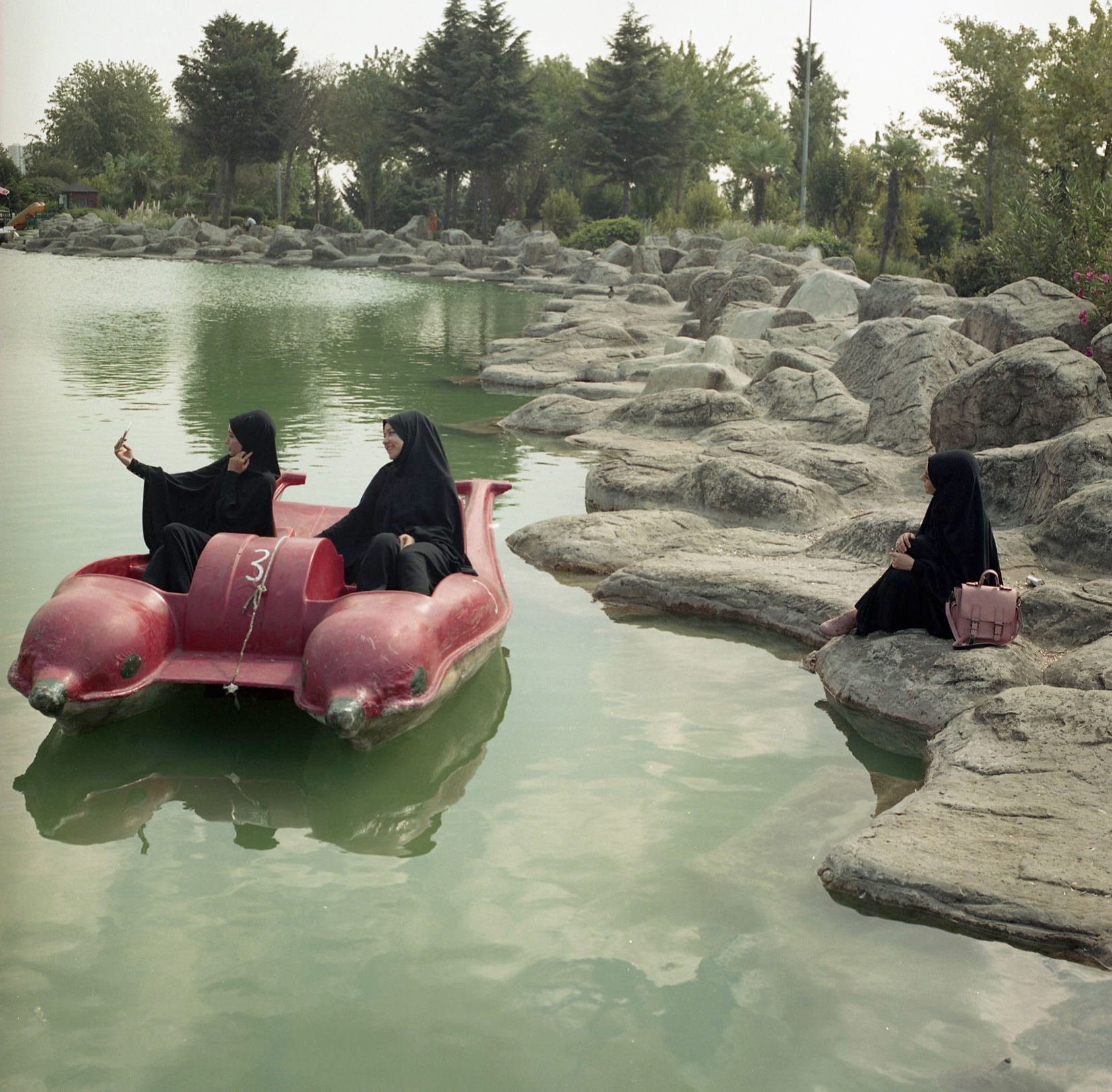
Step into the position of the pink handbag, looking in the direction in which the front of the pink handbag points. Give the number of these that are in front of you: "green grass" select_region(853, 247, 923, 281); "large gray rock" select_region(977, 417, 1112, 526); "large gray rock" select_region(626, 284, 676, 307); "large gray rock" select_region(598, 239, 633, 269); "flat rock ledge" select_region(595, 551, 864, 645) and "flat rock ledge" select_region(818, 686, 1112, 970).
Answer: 1

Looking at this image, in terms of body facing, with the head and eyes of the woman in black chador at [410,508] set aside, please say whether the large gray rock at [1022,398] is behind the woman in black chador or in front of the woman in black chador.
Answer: behind

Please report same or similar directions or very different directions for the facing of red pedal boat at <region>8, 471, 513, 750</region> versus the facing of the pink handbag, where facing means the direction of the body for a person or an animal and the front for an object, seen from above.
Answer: same or similar directions

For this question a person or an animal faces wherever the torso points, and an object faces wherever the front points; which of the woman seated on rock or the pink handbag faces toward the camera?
the pink handbag

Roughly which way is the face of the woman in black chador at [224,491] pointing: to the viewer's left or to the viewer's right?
to the viewer's left

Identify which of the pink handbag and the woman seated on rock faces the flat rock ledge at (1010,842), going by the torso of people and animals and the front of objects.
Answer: the pink handbag

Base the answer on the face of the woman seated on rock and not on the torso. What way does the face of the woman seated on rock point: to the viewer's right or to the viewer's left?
to the viewer's left

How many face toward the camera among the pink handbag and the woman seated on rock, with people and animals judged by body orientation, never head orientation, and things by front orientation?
1

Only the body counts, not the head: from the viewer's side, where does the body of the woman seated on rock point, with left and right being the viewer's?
facing to the left of the viewer

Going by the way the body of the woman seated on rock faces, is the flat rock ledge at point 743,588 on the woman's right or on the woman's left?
on the woman's right

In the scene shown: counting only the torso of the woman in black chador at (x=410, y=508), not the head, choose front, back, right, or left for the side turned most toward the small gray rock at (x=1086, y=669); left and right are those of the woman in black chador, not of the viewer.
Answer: left

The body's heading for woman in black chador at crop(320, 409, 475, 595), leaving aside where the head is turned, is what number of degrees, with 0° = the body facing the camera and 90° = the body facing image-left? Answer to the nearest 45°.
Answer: approximately 45°

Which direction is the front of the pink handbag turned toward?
toward the camera

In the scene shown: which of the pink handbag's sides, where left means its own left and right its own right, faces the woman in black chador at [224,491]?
right

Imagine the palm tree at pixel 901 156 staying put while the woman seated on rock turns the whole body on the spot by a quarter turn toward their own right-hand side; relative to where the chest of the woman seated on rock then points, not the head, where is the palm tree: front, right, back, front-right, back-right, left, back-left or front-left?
front

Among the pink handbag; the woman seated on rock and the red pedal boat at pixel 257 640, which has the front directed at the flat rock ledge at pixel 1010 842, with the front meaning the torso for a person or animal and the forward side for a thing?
the pink handbag

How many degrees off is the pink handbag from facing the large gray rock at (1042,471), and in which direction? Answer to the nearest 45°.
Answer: approximately 180°
